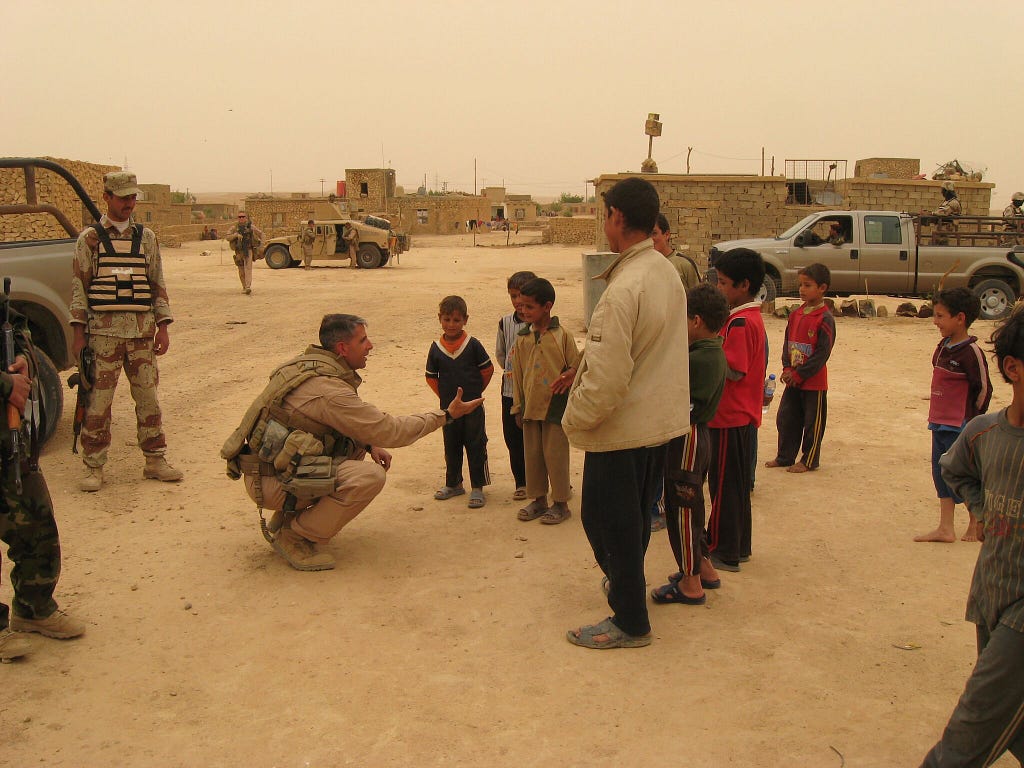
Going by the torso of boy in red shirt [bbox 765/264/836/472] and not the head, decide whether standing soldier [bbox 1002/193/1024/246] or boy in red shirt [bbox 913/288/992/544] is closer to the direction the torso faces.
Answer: the boy in red shirt

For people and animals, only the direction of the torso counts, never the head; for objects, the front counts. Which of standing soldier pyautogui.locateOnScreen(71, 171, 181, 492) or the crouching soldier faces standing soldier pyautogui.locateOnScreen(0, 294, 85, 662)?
standing soldier pyautogui.locateOnScreen(71, 171, 181, 492)

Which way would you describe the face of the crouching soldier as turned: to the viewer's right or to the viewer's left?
to the viewer's right

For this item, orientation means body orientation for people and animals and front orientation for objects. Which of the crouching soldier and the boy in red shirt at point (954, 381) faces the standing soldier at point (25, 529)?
the boy in red shirt

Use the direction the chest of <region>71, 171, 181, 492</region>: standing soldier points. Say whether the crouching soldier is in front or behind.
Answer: in front

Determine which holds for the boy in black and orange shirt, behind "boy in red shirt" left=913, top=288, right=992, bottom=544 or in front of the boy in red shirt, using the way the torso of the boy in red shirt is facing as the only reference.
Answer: in front

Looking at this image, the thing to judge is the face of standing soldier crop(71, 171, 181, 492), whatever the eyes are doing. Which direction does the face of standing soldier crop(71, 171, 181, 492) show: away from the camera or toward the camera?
toward the camera

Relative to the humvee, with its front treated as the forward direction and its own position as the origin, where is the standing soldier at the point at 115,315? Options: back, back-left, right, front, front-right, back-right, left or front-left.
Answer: left

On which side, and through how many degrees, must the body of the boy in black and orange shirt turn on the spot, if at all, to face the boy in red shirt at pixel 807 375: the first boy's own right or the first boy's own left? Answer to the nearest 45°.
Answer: approximately 90° to the first boy's own left

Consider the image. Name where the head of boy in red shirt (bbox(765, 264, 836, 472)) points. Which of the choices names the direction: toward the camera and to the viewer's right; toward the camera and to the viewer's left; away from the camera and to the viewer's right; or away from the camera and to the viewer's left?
toward the camera and to the viewer's left

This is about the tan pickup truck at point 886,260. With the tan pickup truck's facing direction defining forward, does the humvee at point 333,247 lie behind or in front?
in front

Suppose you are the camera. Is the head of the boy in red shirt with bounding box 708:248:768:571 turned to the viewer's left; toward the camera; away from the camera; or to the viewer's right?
to the viewer's left

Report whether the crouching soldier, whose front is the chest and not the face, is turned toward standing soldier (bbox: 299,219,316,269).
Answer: no

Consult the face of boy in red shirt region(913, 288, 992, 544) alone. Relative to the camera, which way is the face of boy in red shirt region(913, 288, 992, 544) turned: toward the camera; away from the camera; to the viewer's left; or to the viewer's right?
to the viewer's left

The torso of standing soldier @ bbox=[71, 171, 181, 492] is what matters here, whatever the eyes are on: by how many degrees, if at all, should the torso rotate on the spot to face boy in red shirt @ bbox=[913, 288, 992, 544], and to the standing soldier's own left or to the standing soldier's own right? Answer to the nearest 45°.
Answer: approximately 45° to the standing soldier's own left

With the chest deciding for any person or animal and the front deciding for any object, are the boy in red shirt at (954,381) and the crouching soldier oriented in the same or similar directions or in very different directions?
very different directions
